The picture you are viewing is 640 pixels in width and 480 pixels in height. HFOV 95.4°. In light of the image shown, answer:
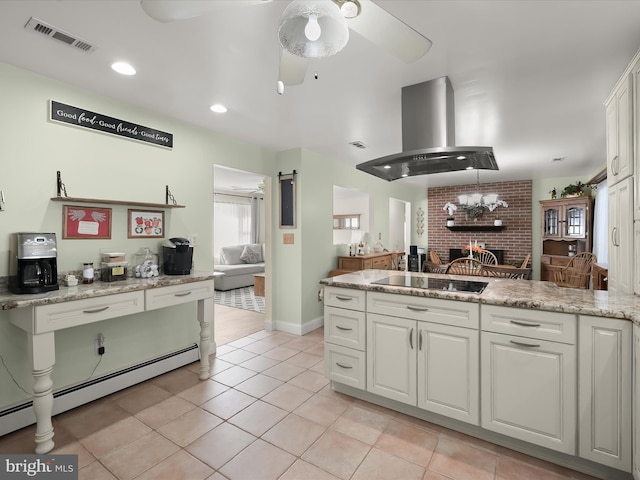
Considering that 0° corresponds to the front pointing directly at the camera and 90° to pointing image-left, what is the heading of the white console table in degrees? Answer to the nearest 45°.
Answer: approximately 315°

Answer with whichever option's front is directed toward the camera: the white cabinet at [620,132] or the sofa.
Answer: the sofa

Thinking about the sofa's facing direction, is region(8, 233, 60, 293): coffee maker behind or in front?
in front

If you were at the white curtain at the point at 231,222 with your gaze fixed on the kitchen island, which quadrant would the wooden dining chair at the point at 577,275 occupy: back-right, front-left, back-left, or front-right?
front-left

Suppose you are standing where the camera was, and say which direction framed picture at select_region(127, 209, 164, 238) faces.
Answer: facing the viewer and to the right of the viewer

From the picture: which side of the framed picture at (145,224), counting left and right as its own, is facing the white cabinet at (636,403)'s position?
front

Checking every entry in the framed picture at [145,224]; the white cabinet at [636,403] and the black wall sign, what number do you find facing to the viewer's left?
1

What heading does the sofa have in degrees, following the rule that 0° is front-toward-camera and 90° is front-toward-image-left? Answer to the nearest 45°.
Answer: approximately 0°

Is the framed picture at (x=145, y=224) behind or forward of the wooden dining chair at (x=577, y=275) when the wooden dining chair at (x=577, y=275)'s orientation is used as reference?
forward

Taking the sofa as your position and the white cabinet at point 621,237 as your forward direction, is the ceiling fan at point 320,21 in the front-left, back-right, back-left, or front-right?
front-right

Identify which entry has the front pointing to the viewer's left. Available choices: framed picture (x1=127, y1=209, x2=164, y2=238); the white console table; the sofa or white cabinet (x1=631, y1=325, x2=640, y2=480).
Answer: the white cabinet

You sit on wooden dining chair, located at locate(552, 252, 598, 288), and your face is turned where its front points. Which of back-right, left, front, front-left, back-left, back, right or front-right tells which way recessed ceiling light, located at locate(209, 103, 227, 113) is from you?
front

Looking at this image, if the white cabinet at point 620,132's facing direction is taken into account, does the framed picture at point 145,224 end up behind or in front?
in front

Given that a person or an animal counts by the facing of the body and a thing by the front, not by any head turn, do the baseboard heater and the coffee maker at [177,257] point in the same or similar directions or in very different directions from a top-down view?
same or similar directions

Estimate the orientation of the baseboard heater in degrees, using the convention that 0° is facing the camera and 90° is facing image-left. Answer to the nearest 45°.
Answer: approximately 315°

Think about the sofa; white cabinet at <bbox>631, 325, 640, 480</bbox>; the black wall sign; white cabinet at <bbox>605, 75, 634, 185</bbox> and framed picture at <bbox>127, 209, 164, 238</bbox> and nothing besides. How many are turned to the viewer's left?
2

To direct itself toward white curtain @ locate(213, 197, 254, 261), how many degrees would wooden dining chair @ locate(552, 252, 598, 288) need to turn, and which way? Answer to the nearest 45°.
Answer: approximately 45° to its right
